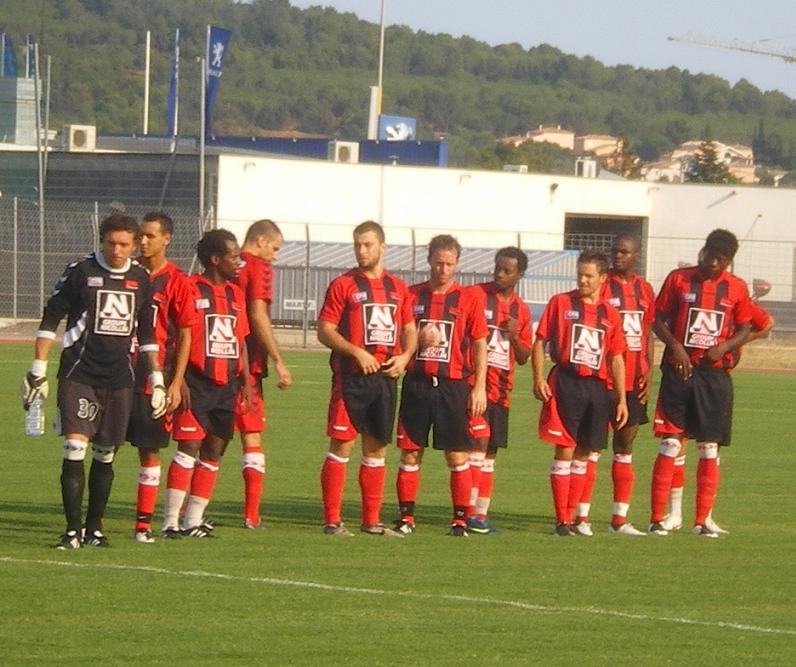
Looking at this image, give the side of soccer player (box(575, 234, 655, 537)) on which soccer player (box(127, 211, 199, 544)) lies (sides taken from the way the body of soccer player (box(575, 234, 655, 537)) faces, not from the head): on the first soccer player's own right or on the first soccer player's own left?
on the first soccer player's own right

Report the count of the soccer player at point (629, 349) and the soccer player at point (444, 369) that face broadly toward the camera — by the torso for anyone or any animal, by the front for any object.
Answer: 2

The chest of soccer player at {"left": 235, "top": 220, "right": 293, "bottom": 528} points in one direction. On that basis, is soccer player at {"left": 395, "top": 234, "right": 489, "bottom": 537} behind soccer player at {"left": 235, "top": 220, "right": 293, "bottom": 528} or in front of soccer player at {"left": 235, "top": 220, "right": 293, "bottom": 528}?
in front

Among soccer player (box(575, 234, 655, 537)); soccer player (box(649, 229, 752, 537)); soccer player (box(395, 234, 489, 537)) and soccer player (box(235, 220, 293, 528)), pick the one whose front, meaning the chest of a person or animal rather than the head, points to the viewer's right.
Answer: soccer player (box(235, 220, 293, 528))

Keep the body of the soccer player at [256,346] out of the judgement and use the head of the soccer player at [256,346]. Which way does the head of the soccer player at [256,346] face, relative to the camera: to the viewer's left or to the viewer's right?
to the viewer's right

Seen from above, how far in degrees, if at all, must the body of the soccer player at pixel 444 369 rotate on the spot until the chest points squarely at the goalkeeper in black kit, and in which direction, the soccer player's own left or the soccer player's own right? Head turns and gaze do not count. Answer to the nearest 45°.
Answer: approximately 45° to the soccer player's own right

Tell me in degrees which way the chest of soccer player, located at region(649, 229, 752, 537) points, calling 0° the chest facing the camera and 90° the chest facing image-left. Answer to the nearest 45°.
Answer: approximately 0°

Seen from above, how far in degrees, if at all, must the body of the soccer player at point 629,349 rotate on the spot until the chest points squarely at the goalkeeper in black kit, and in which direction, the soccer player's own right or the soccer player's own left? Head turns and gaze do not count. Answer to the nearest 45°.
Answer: approximately 45° to the soccer player's own right

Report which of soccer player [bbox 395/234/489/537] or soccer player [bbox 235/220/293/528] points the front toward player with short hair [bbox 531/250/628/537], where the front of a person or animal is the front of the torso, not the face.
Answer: soccer player [bbox 235/220/293/528]

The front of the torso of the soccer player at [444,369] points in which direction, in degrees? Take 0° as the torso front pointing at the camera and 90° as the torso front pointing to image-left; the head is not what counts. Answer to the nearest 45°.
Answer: approximately 0°

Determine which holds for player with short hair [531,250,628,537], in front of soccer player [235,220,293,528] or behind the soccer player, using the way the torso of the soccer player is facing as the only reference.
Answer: in front
